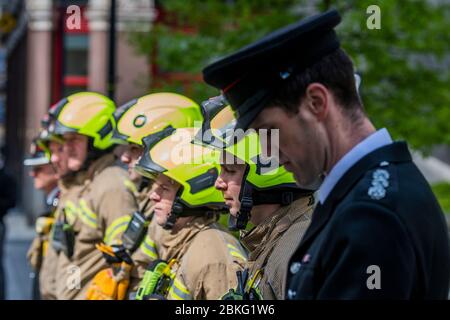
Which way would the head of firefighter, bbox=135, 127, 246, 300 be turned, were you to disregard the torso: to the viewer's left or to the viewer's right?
to the viewer's left

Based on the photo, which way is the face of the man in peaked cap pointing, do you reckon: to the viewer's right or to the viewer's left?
to the viewer's left

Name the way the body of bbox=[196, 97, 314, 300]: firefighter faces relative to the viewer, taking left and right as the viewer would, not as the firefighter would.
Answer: facing to the left of the viewer

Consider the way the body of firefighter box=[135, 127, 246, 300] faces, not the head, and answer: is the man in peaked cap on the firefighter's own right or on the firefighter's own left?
on the firefighter's own left

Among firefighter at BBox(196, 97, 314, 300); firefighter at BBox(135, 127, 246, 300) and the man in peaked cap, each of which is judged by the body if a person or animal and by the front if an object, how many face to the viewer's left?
3

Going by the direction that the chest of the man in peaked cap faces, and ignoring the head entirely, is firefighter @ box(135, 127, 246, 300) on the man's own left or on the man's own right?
on the man's own right
